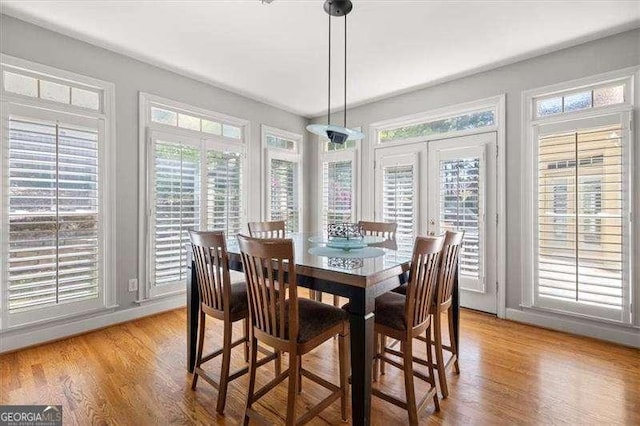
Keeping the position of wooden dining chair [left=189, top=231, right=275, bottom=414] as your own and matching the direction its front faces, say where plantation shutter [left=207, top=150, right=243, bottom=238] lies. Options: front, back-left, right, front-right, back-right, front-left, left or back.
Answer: front-left

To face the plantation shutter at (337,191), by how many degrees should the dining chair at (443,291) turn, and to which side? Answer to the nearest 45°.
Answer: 0° — it already faces it

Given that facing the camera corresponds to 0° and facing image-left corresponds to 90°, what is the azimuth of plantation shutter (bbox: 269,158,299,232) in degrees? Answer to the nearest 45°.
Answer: approximately 315°

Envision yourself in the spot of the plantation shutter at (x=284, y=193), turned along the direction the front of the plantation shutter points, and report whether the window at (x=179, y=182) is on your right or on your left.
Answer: on your right

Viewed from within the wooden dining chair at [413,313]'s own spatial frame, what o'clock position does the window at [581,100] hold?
The window is roughly at 3 o'clock from the wooden dining chair.

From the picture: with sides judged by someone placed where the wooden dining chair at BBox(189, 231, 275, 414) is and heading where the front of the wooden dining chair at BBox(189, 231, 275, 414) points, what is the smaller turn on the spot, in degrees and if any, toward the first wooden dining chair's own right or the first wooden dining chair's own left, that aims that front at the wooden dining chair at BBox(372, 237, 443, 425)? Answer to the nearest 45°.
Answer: approximately 90° to the first wooden dining chair's own right

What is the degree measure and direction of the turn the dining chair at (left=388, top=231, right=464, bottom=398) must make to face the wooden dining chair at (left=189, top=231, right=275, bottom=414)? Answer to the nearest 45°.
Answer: approximately 45° to its left

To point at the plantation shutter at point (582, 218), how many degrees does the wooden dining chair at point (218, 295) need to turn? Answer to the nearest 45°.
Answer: approximately 45° to its right

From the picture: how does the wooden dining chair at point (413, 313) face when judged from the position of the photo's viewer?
facing away from the viewer and to the left of the viewer

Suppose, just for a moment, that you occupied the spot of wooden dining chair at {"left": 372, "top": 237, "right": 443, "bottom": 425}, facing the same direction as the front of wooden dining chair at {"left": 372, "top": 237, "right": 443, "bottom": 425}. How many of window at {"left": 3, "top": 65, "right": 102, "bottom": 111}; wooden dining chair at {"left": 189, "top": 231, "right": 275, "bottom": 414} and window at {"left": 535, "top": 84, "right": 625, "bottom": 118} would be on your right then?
1

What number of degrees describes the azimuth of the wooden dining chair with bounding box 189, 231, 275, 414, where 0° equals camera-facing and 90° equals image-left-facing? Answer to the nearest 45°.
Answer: approximately 225°

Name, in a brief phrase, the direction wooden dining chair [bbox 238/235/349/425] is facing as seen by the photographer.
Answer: facing away from the viewer and to the right of the viewer

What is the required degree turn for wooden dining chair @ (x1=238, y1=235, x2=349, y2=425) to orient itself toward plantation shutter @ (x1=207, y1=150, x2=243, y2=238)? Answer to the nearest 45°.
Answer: approximately 45° to its left

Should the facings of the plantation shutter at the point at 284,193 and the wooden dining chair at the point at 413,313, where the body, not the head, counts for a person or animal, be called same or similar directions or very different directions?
very different directions

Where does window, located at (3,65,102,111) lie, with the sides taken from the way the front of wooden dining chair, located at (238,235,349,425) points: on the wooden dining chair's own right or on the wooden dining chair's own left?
on the wooden dining chair's own left

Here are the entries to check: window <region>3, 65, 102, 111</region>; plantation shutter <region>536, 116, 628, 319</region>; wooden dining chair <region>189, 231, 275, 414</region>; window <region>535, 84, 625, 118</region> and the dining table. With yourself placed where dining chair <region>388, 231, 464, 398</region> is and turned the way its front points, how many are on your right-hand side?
2

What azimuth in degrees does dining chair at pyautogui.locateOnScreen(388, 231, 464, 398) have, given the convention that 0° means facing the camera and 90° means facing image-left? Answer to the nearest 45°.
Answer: approximately 135°
